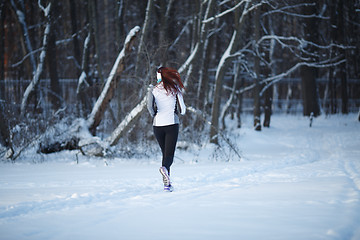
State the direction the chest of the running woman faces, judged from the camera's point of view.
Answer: away from the camera

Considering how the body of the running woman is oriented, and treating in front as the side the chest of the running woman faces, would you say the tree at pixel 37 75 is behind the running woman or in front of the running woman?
in front

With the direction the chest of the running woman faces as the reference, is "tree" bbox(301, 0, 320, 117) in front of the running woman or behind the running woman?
in front
